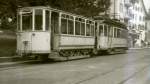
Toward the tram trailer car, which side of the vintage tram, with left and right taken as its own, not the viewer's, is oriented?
back

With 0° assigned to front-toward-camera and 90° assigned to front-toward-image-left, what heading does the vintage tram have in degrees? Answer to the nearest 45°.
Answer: approximately 45°
